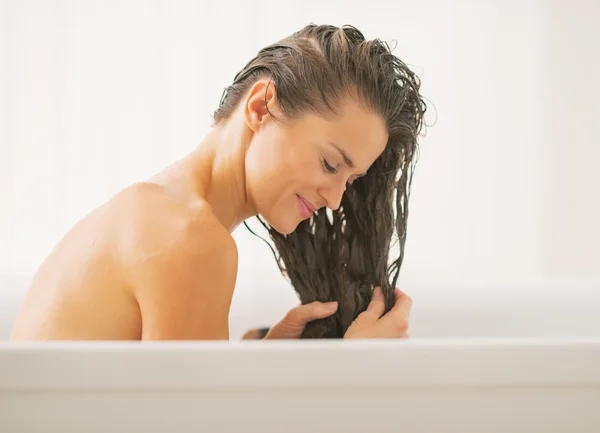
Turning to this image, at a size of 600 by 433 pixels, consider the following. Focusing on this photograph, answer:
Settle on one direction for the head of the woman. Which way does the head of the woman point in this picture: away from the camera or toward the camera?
toward the camera

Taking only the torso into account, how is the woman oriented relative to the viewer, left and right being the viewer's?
facing to the right of the viewer
